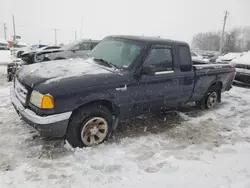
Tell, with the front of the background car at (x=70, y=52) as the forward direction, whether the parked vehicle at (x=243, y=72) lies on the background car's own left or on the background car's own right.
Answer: on the background car's own left

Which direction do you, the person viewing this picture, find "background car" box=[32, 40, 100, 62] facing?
facing the viewer and to the left of the viewer

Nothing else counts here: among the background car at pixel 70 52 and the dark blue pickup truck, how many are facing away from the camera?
0

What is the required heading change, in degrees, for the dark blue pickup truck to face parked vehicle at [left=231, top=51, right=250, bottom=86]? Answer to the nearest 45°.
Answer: approximately 180°

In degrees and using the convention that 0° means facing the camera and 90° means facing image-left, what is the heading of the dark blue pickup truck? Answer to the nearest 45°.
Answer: approximately 45°
